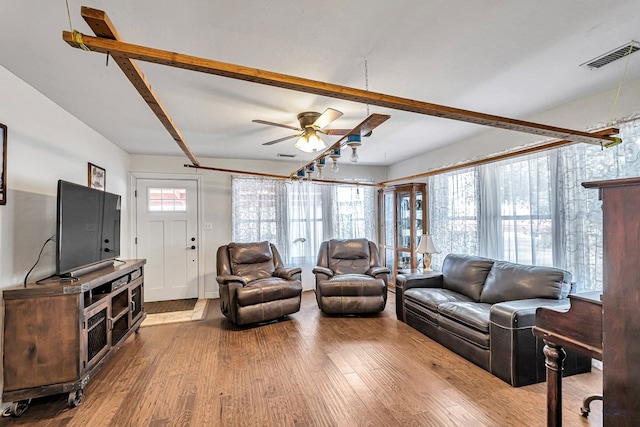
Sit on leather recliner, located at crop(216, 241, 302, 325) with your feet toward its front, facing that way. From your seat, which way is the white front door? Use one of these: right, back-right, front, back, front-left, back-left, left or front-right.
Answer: back

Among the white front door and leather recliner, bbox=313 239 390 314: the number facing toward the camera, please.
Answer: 2

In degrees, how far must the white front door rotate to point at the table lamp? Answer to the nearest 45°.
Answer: approximately 45° to its left

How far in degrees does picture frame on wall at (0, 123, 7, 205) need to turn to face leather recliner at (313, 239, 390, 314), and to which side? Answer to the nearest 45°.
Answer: approximately 45° to its left

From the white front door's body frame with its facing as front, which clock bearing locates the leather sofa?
The leather sofa is roughly at 11 o'clock from the white front door.

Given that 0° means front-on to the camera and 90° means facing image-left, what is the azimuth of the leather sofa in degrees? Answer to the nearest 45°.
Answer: approximately 45°

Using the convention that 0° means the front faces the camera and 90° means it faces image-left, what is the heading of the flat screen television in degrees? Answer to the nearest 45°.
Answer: approximately 315°

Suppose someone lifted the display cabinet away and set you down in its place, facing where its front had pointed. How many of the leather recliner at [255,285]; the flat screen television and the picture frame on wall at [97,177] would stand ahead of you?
3

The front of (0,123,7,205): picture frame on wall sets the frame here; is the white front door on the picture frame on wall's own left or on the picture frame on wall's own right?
on the picture frame on wall's own left
